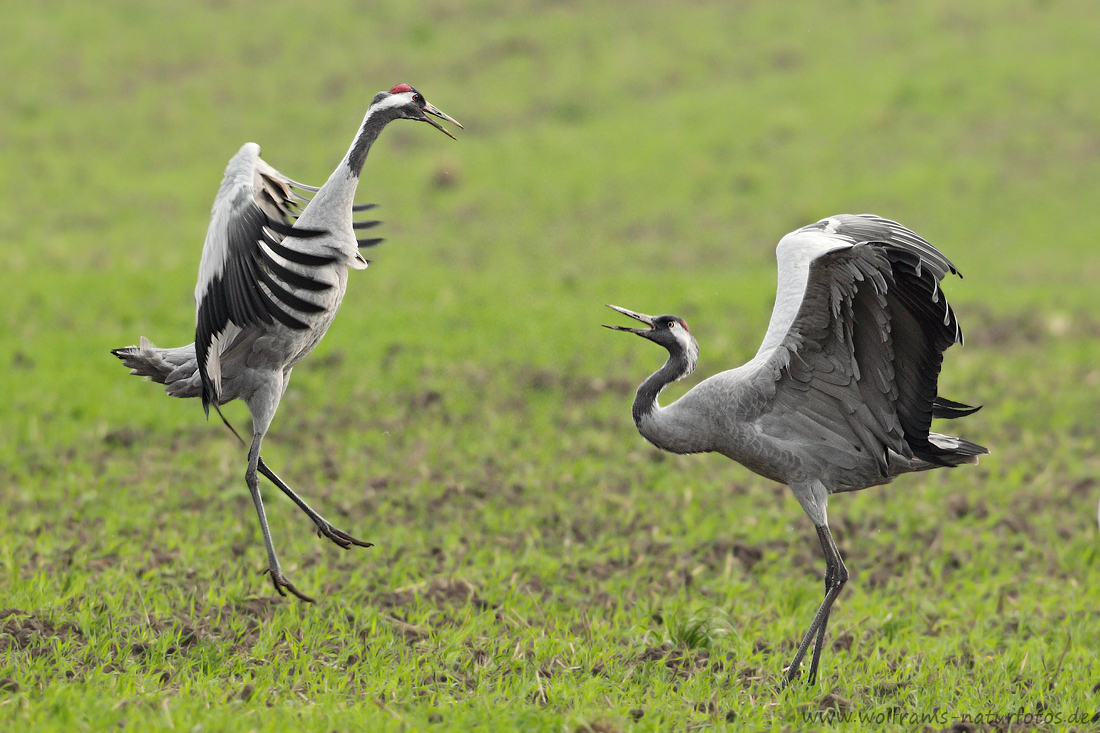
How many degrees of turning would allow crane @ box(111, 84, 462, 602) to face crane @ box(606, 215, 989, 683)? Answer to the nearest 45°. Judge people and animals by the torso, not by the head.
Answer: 0° — it already faces it

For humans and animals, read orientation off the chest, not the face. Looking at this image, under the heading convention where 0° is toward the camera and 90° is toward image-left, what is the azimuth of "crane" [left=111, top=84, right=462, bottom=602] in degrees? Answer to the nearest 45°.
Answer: approximately 270°

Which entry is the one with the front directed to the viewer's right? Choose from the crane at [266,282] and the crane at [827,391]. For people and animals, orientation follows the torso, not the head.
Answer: the crane at [266,282]

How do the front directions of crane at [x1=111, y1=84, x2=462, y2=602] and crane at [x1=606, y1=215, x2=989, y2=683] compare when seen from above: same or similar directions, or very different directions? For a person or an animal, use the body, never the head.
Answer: very different directions

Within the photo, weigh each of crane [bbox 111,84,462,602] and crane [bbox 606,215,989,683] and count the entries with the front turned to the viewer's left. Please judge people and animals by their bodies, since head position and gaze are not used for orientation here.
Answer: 1

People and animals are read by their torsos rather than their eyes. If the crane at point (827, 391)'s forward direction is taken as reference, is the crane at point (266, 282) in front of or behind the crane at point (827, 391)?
in front

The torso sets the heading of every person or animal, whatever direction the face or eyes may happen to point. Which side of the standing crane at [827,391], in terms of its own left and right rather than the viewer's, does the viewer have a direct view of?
left
